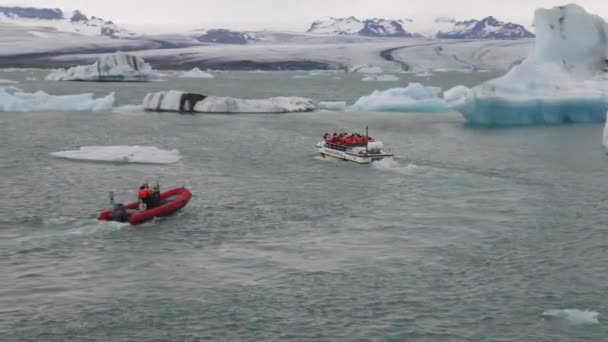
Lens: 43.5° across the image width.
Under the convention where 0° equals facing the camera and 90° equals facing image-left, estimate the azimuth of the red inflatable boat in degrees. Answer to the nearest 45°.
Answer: approximately 225°

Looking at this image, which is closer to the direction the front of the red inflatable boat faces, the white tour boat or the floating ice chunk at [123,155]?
the white tour boat

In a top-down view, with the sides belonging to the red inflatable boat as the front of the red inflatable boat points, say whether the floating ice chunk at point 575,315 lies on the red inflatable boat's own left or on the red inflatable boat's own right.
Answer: on the red inflatable boat's own right

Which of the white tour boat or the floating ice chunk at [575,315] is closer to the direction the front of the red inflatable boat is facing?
the white tour boat

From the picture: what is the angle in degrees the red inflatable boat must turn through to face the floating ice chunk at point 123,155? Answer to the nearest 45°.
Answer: approximately 45° to its left

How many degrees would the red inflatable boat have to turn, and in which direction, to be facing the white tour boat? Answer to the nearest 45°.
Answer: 0° — it already faces it
